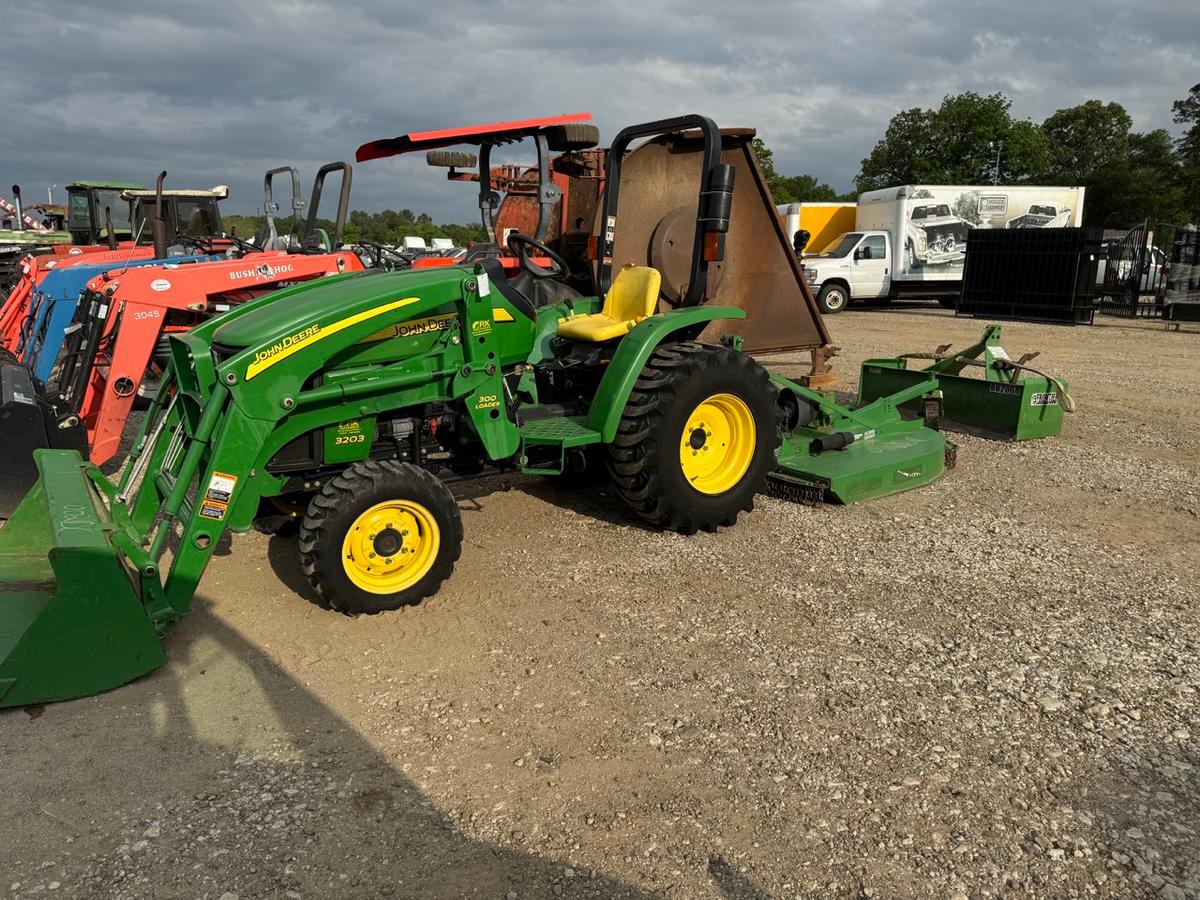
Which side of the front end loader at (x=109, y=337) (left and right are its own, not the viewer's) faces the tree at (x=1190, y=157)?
back

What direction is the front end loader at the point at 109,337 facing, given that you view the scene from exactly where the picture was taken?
facing the viewer and to the left of the viewer

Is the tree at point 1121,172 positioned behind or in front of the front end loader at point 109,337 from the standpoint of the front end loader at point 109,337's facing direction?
behind

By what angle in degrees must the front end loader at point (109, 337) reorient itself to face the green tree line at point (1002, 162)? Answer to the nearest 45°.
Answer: approximately 180°

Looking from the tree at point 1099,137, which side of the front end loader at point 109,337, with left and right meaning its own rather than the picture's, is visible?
back

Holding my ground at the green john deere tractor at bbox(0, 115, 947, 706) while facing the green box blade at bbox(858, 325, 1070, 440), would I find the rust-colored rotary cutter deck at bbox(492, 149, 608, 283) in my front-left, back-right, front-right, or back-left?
front-left

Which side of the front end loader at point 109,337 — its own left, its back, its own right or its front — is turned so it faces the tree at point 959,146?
back

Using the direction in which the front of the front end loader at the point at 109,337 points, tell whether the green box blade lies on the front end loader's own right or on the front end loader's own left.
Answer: on the front end loader's own left
